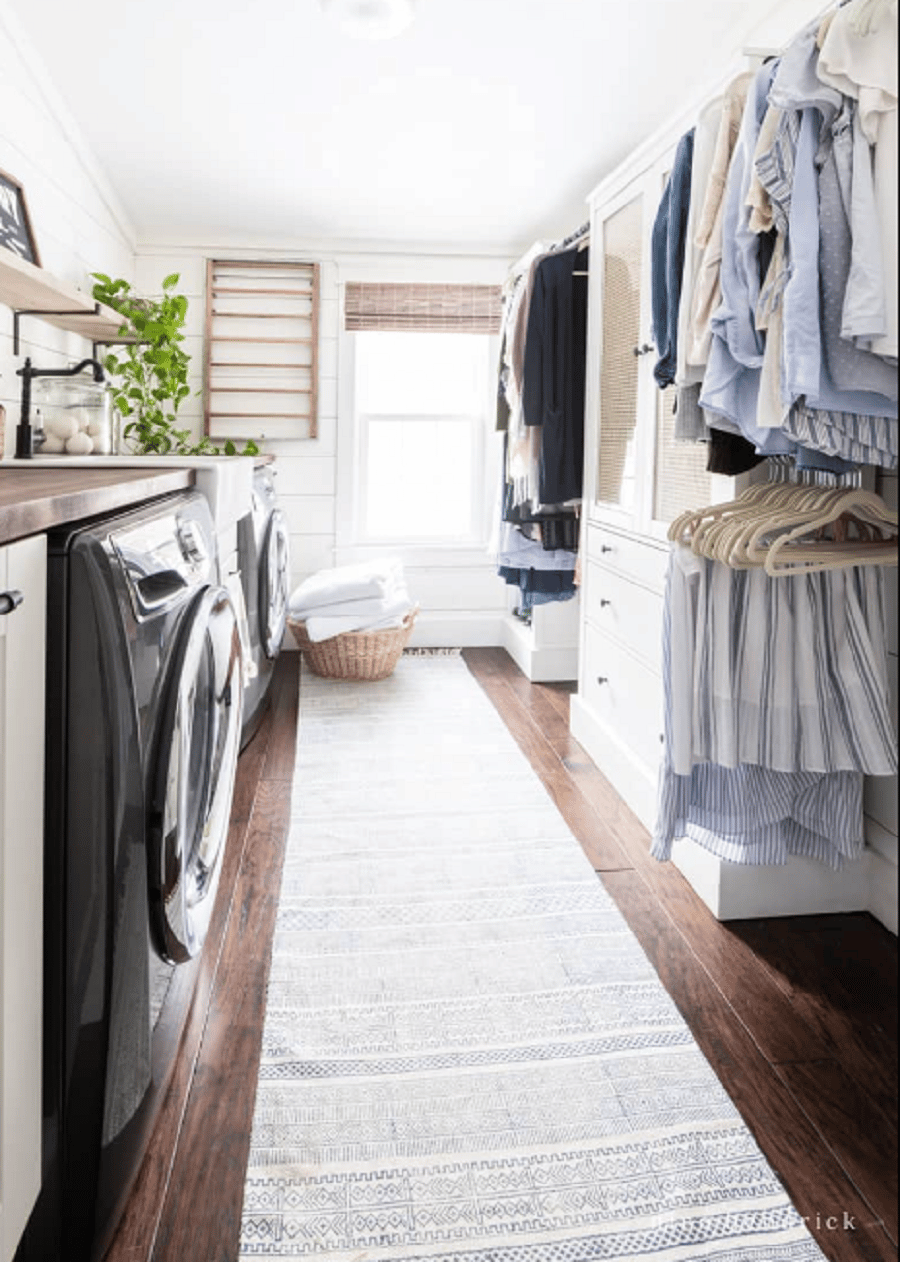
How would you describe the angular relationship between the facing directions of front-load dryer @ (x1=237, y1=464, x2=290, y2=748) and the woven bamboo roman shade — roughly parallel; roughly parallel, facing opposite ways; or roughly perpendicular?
roughly perpendicular

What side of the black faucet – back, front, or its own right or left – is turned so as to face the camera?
right

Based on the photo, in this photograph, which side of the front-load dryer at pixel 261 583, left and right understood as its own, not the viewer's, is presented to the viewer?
right

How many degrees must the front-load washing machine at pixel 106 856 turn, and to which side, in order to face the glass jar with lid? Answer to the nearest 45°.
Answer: approximately 90° to its left

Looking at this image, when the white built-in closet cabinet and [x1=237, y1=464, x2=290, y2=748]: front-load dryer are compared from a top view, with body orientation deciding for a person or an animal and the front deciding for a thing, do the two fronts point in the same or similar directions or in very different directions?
very different directions

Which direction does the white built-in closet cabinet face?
to the viewer's left

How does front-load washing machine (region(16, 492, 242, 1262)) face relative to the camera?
to the viewer's right
